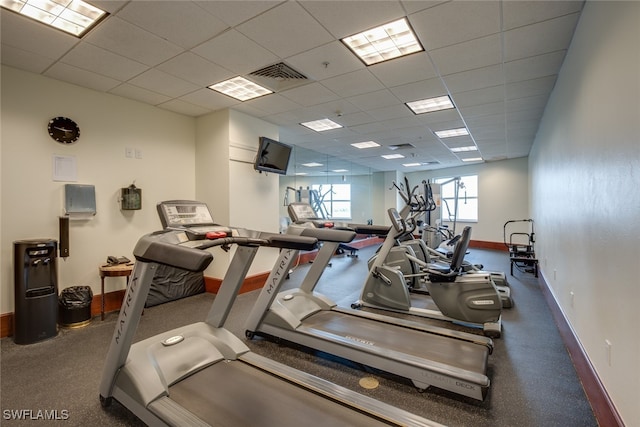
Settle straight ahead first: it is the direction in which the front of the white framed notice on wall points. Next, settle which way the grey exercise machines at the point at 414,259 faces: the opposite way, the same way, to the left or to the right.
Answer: the opposite way

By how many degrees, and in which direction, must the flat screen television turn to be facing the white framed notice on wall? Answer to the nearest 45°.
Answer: approximately 90° to its right

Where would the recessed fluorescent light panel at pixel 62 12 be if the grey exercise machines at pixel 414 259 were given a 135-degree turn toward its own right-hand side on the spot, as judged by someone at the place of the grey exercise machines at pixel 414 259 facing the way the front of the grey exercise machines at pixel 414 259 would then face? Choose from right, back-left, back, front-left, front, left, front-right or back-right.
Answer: back-right

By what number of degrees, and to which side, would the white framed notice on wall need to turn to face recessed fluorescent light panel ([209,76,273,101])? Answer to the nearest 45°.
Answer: approximately 45° to its left

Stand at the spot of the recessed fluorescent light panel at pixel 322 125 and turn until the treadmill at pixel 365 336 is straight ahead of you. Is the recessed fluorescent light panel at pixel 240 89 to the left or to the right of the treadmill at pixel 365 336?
right

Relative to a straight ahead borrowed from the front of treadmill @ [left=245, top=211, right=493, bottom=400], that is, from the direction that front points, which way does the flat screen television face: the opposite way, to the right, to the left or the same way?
the opposite way

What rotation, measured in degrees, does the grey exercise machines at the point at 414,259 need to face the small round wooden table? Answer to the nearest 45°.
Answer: approximately 90° to its left

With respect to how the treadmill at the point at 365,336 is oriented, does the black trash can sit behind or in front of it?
in front

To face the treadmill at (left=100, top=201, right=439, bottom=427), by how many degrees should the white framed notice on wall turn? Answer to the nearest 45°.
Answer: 0° — it already faces it

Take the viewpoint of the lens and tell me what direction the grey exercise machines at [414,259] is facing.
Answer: facing away from the viewer and to the left of the viewer

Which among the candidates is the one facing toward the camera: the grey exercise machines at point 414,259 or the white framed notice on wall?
the white framed notice on wall

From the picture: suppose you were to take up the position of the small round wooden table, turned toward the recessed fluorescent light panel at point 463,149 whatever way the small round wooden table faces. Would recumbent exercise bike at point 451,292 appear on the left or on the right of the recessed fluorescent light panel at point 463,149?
right

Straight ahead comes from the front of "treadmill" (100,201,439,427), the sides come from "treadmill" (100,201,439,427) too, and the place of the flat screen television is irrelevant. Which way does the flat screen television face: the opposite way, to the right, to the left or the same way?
the opposite way

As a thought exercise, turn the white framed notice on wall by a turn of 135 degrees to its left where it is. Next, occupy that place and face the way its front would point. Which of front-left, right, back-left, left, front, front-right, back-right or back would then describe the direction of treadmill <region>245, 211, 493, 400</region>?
right

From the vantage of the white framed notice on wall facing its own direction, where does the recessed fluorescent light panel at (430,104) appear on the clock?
The recessed fluorescent light panel is roughly at 10 o'clock from the white framed notice on wall.

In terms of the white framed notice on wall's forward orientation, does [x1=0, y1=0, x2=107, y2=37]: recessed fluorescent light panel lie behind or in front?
in front
